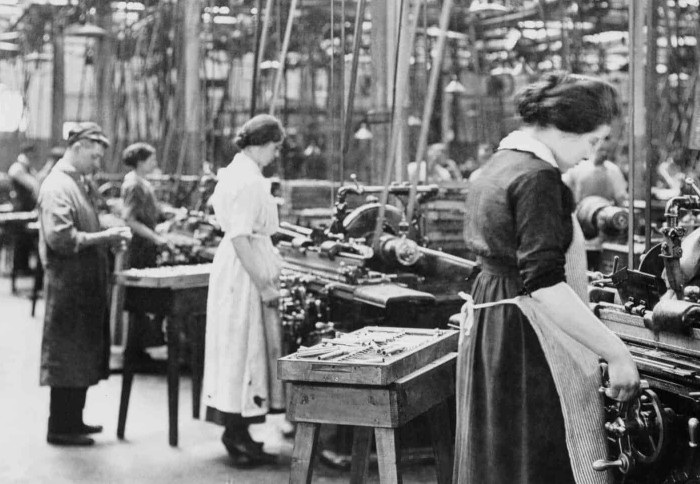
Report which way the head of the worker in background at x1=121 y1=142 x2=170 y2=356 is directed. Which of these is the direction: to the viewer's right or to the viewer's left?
to the viewer's right

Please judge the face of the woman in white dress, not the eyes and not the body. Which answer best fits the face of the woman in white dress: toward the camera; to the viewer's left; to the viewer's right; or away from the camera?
to the viewer's right

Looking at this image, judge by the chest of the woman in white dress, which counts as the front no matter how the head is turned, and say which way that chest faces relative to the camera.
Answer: to the viewer's right

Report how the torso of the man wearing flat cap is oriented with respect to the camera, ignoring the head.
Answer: to the viewer's right

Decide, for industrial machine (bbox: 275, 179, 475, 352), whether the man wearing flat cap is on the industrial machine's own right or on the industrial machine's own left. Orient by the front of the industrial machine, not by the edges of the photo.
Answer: on the industrial machine's own right

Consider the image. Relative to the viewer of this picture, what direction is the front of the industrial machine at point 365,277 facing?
facing the viewer and to the left of the viewer

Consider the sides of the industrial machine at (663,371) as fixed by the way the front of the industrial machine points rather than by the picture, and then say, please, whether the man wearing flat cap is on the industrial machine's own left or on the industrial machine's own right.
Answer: on the industrial machine's own right
